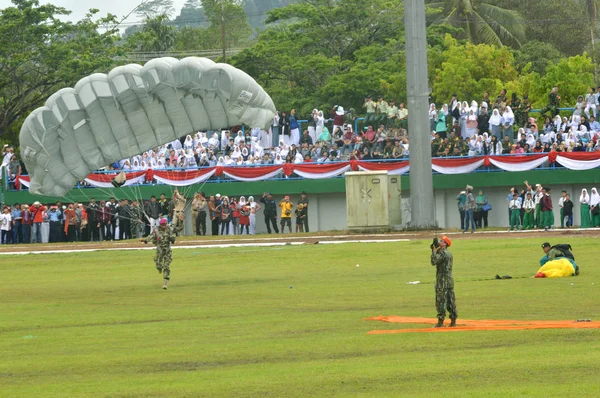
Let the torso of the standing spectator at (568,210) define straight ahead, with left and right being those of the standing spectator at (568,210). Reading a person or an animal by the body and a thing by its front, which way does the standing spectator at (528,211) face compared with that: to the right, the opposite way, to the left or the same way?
the same way

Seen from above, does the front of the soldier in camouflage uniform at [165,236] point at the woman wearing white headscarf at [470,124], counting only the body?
no

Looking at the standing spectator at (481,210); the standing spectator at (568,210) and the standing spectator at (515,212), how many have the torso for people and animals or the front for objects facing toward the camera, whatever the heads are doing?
3

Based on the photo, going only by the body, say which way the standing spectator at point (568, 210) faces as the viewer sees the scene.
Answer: toward the camera

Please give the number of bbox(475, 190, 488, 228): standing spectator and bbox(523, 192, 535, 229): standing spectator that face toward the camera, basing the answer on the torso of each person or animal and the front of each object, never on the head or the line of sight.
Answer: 2

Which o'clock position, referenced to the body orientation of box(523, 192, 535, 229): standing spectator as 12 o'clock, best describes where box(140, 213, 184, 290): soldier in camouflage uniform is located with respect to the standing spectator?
The soldier in camouflage uniform is roughly at 1 o'clock from the standing spectator.

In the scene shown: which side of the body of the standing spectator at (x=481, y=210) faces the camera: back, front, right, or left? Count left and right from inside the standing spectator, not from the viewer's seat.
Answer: front

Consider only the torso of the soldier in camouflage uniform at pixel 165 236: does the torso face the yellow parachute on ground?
no

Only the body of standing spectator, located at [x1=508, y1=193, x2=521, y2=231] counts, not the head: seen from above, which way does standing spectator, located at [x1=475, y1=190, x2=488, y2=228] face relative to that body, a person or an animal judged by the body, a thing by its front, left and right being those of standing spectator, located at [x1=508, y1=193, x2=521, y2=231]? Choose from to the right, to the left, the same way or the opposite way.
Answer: the same way

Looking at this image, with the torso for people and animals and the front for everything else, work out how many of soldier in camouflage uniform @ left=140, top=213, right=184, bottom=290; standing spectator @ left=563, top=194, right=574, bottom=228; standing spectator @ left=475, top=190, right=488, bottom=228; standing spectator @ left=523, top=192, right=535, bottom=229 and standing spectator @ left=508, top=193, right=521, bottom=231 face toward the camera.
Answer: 5

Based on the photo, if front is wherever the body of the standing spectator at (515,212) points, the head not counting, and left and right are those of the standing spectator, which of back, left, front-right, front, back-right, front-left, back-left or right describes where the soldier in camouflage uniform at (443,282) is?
front

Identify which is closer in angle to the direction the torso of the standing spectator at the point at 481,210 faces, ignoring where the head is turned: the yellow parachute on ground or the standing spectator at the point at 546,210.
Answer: the yellow parachute on ground

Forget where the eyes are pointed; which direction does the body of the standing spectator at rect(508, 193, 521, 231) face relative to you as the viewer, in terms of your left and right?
facing the viewer

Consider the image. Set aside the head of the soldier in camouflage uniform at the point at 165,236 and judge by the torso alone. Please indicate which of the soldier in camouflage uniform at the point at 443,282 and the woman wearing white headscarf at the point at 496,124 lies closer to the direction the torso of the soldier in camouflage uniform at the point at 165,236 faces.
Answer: the soldier in camouflage uniform

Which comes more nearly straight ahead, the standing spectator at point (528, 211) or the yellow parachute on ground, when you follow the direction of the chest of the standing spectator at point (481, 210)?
the yellow parachute on ground

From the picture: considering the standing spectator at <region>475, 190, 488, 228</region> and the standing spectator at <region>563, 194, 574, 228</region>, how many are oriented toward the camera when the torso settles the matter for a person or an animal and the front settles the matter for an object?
2
